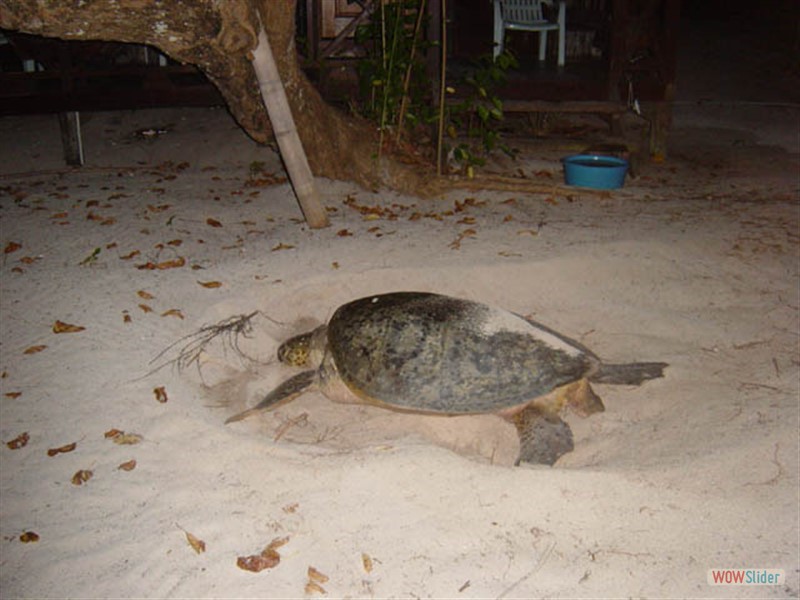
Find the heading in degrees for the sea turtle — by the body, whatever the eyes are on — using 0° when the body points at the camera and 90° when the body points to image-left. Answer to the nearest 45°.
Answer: approximately 90°

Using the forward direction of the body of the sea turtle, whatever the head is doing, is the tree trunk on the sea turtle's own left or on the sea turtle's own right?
on the sea turtle's own right

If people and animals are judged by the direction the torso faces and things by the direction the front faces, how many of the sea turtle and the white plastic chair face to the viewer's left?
1

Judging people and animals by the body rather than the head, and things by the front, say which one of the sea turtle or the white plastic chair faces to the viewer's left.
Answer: the sea turtle

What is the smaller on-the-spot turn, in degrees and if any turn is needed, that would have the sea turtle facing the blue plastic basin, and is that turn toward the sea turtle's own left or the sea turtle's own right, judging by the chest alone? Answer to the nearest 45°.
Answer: approximately 90° to the sea turtle's own right

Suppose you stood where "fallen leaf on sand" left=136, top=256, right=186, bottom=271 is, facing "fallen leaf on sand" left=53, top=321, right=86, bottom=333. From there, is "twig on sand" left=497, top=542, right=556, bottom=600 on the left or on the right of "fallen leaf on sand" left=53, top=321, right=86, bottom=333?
left

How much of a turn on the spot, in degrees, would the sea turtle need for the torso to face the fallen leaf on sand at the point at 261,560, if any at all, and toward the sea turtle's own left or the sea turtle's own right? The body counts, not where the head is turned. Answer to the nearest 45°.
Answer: approximately 45° to the sea turtle's own left

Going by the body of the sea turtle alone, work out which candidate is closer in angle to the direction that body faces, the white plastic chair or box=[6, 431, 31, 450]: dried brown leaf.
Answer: the dried brown leaf

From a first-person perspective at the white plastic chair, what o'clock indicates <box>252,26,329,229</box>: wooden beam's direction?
The wooden beam is roughly at 2 o'clock from the white plastic chair.

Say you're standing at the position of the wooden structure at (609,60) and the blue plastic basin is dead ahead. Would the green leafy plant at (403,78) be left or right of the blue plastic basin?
right
